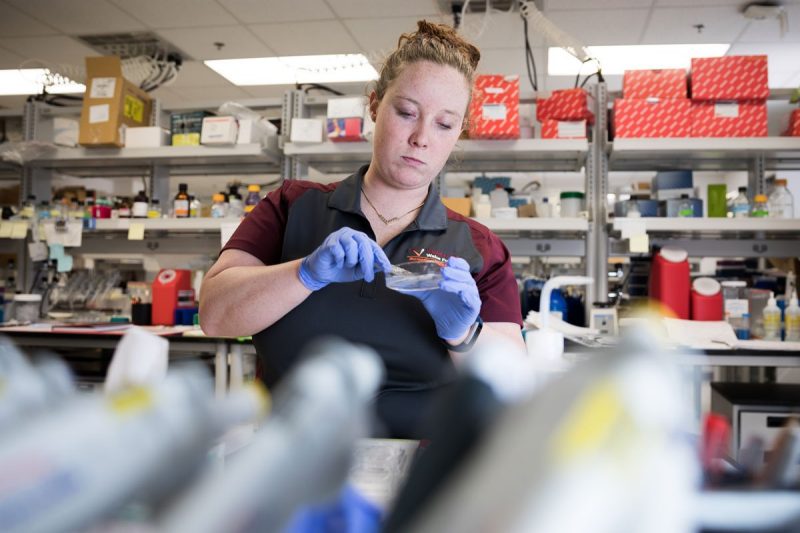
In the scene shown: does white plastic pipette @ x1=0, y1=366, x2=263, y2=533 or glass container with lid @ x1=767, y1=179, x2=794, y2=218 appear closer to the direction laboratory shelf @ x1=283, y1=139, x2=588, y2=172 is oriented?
the white plastic pipette

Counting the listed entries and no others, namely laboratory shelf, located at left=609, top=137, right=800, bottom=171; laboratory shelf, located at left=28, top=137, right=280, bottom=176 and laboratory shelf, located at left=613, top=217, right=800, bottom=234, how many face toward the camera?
3

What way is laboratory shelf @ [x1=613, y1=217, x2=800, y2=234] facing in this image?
toward the camera

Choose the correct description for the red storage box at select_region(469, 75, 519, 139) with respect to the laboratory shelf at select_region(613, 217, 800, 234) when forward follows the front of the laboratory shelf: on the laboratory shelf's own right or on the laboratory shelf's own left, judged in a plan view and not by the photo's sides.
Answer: on the laboratory shelf's own right

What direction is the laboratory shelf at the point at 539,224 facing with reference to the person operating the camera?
facing the viewer

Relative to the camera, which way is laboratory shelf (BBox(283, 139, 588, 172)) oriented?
toward the camera

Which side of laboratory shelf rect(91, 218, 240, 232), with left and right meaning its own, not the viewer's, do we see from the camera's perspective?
front

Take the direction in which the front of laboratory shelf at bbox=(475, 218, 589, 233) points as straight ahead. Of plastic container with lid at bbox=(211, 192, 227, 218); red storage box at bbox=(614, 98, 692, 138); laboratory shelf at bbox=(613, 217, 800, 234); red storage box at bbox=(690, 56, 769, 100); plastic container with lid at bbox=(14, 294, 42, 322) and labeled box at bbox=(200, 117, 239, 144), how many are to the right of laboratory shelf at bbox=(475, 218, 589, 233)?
3

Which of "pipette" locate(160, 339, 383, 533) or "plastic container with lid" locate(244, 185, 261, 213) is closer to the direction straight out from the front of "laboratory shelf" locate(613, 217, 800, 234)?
the pipette
